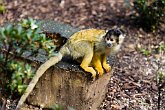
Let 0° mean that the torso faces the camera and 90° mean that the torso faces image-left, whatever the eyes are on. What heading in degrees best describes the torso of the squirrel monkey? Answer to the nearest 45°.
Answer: approximately 270°
